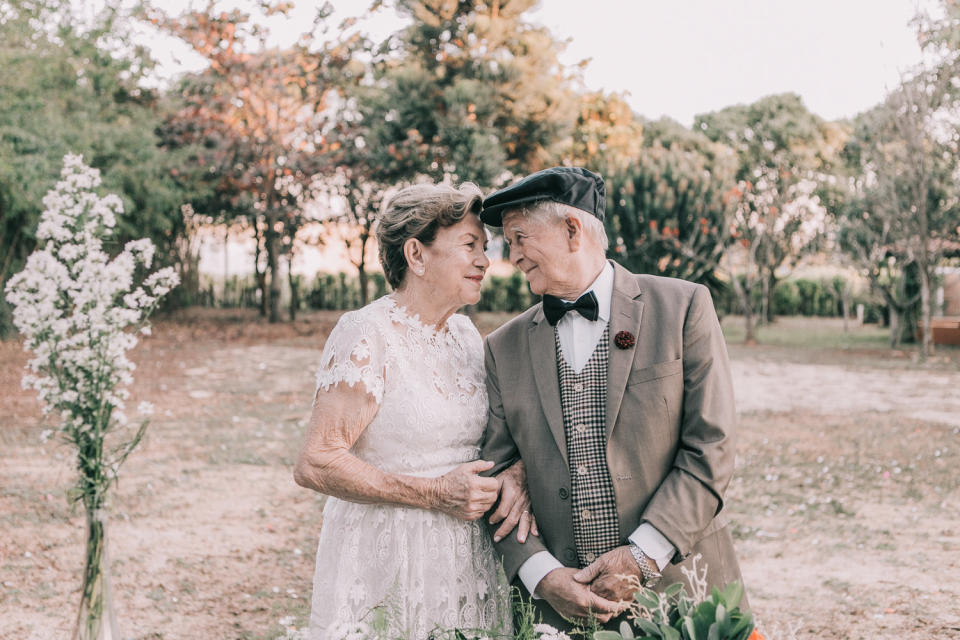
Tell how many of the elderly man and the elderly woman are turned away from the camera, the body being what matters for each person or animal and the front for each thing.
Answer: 0

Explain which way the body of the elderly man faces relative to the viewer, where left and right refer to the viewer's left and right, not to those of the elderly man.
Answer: facing the viewer and to the left of the viewer

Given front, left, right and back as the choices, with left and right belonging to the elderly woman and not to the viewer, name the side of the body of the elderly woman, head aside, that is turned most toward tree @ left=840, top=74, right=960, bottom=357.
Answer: left

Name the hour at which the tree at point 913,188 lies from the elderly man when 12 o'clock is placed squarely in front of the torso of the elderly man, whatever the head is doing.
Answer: The tree is roughly at 5 o'clock from the elderly man.

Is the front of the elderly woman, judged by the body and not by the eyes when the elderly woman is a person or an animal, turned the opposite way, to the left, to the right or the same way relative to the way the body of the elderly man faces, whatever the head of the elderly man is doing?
to the left

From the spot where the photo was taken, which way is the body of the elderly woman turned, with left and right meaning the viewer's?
facing the viewer and to the right of the viewer

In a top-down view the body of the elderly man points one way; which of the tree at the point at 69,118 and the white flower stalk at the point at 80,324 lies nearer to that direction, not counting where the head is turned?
the white flower stalk
